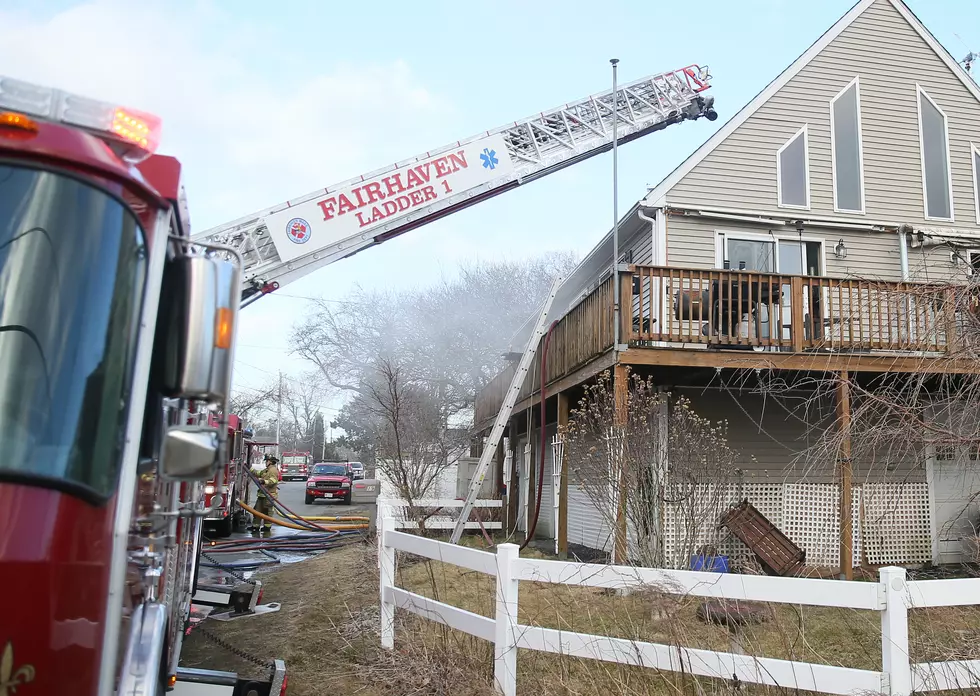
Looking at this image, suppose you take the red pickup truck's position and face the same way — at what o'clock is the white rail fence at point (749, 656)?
The white rail fence is roughly at 12 o'clock from the red pickup truck.

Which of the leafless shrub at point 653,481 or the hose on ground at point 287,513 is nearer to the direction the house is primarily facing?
the leafless shrub

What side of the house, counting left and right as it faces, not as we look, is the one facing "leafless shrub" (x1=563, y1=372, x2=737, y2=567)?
front

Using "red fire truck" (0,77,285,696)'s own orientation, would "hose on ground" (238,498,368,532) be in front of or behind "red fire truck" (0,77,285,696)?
behind

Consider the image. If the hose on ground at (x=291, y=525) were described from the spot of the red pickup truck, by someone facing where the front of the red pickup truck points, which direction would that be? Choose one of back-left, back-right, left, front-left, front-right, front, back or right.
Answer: front

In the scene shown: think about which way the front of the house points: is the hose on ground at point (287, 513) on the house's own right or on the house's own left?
on the house's own right

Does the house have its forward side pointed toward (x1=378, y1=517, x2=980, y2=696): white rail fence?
yes

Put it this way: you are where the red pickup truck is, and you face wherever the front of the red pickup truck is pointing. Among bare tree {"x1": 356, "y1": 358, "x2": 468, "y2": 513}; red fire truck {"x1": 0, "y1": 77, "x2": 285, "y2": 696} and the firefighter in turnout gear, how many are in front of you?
3

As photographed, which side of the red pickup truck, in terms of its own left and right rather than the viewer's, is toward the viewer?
front

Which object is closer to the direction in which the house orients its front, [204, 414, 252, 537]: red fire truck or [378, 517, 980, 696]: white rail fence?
the white rail fence

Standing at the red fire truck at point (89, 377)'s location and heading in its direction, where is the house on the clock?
The house is roughly at 8 o'clock from the red fire truck.

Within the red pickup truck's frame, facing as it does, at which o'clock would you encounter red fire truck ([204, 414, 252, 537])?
The red fire truck is roughly at 12 o'clock from the red pickup truck.

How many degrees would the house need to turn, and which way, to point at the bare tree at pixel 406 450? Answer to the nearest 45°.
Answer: approximately 90° to its right

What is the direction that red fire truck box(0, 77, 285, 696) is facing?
toward the camera
